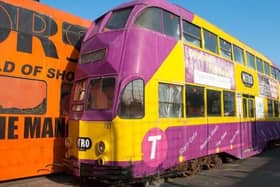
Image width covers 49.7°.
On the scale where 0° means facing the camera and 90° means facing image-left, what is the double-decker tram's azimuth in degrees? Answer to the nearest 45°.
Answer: approximately 45°
